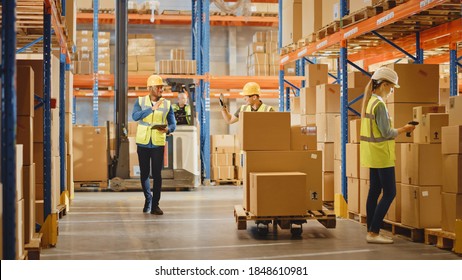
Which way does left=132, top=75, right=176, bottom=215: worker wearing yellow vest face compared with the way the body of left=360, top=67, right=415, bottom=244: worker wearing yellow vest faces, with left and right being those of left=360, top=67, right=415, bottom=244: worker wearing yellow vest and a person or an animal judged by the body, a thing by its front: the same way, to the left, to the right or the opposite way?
to the right

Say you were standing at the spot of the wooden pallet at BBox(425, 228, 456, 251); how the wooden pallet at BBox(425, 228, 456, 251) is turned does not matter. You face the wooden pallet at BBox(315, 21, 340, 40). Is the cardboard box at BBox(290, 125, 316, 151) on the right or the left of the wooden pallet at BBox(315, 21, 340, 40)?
left

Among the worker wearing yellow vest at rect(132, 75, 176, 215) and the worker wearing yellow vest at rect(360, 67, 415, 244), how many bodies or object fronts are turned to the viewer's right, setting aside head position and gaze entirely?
1

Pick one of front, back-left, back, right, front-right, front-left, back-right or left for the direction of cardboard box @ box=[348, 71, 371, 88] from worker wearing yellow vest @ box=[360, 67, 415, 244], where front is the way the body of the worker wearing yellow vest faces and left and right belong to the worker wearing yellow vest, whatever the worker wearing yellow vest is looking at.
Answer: left

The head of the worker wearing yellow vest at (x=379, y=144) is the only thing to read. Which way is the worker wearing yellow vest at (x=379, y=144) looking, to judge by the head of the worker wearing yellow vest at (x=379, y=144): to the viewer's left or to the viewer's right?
to the viewer's right

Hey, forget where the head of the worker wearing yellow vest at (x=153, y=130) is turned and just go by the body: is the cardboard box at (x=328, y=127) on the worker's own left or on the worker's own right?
on the worker's own left

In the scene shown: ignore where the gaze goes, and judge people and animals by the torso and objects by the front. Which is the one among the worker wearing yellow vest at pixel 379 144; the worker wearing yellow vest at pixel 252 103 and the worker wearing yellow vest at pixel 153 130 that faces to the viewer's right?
the worker wearing yellow vest at pixel 379 144

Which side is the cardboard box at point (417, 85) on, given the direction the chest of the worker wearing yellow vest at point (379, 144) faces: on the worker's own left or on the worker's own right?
on the worker's own left

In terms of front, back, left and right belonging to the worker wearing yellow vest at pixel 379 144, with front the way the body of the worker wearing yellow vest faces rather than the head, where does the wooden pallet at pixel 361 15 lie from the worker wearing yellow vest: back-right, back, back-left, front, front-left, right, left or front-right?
left

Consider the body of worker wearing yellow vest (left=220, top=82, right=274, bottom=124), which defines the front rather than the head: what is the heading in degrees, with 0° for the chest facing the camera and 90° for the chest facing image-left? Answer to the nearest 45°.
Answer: approximately 45°

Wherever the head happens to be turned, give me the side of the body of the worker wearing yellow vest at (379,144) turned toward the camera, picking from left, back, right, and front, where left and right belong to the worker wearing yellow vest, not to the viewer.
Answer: right

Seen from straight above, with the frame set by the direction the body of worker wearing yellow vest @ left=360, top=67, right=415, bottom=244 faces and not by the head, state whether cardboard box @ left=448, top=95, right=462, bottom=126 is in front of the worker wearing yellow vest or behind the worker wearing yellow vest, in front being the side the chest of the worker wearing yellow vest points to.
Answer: in front
